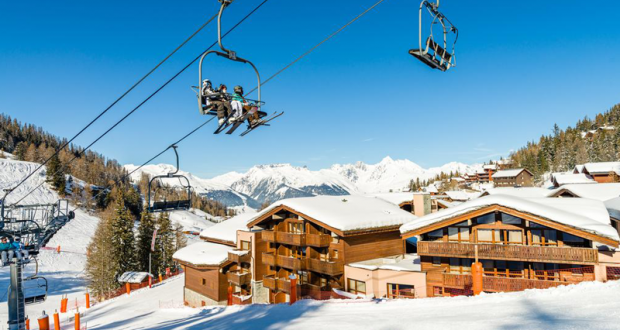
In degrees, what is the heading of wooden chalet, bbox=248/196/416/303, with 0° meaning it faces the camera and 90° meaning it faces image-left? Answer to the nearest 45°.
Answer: approximately 45°

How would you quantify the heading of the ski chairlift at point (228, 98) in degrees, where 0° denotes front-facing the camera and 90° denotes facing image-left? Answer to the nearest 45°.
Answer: approximately 315°

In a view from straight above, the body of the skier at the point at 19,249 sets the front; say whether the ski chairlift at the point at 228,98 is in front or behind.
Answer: in front

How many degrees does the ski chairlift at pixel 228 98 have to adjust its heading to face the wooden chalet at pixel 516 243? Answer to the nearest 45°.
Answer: approximately 90° to its left

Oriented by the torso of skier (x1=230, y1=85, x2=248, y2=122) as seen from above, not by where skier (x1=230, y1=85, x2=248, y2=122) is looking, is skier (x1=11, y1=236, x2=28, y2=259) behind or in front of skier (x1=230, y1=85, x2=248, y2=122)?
behind

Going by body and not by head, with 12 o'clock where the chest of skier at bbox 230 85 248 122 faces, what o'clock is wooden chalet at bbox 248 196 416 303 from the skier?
The wooden chalet is roughly at 8 o'clock from the skier.

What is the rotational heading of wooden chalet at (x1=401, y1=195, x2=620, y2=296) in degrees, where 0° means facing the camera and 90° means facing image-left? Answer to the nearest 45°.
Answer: approximately 0°

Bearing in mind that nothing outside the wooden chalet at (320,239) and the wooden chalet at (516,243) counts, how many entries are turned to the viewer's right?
0

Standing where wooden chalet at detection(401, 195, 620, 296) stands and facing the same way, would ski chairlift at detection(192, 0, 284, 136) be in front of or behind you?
in front
